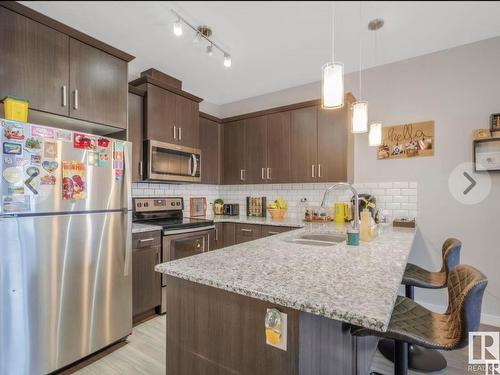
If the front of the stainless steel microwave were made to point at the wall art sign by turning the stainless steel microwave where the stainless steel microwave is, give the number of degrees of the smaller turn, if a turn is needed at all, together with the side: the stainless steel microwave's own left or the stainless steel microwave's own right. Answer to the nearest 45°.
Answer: approximately 45° to the stainless steel microwave's own left

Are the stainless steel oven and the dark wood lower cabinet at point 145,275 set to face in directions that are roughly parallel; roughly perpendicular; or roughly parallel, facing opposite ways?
roughly parallel

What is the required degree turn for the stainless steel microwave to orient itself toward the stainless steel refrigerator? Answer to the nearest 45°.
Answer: approximately 90° to its right

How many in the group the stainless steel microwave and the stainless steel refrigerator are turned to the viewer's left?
0

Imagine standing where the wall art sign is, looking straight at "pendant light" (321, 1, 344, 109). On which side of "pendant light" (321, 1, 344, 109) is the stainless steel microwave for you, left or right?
right

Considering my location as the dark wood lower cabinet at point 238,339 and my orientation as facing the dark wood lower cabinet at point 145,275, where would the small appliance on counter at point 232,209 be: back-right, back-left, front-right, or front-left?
front-right

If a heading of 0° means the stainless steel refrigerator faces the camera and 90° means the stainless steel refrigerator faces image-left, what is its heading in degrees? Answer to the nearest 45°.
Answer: approximately 315°

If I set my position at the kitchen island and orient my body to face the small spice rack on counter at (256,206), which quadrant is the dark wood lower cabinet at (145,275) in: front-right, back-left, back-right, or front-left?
front-left

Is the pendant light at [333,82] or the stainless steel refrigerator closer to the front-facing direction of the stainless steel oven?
the pendant light

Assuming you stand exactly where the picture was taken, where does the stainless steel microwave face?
facing the viewer and to the right of the viewer

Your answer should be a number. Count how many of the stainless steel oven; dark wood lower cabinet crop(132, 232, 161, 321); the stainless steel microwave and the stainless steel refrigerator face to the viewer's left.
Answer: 0

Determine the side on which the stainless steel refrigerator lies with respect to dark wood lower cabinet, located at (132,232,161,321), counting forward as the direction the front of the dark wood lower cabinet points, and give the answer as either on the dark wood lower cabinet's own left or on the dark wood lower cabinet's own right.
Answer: on the dark wood lower cabinet's own right

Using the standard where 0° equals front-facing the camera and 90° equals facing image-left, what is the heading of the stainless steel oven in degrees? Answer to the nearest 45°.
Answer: approximately 315°

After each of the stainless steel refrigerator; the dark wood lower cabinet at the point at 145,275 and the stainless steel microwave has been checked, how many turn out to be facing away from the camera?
0

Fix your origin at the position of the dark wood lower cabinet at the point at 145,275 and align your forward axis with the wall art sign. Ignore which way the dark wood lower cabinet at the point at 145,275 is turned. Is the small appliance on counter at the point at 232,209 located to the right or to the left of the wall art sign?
left

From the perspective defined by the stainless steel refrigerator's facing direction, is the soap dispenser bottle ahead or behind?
ahead

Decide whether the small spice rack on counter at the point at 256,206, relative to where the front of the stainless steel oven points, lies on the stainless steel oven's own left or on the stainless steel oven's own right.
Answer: on the stainless steel oven's own left

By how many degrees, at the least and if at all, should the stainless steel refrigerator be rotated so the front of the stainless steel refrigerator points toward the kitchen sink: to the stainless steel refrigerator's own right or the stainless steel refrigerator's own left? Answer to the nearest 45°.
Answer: approximately 45° to the stainless steel refrigerator's own left

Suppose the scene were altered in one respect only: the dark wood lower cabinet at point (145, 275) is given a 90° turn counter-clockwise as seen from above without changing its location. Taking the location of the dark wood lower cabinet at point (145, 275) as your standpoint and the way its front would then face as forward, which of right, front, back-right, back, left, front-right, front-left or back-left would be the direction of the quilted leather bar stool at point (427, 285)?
right
